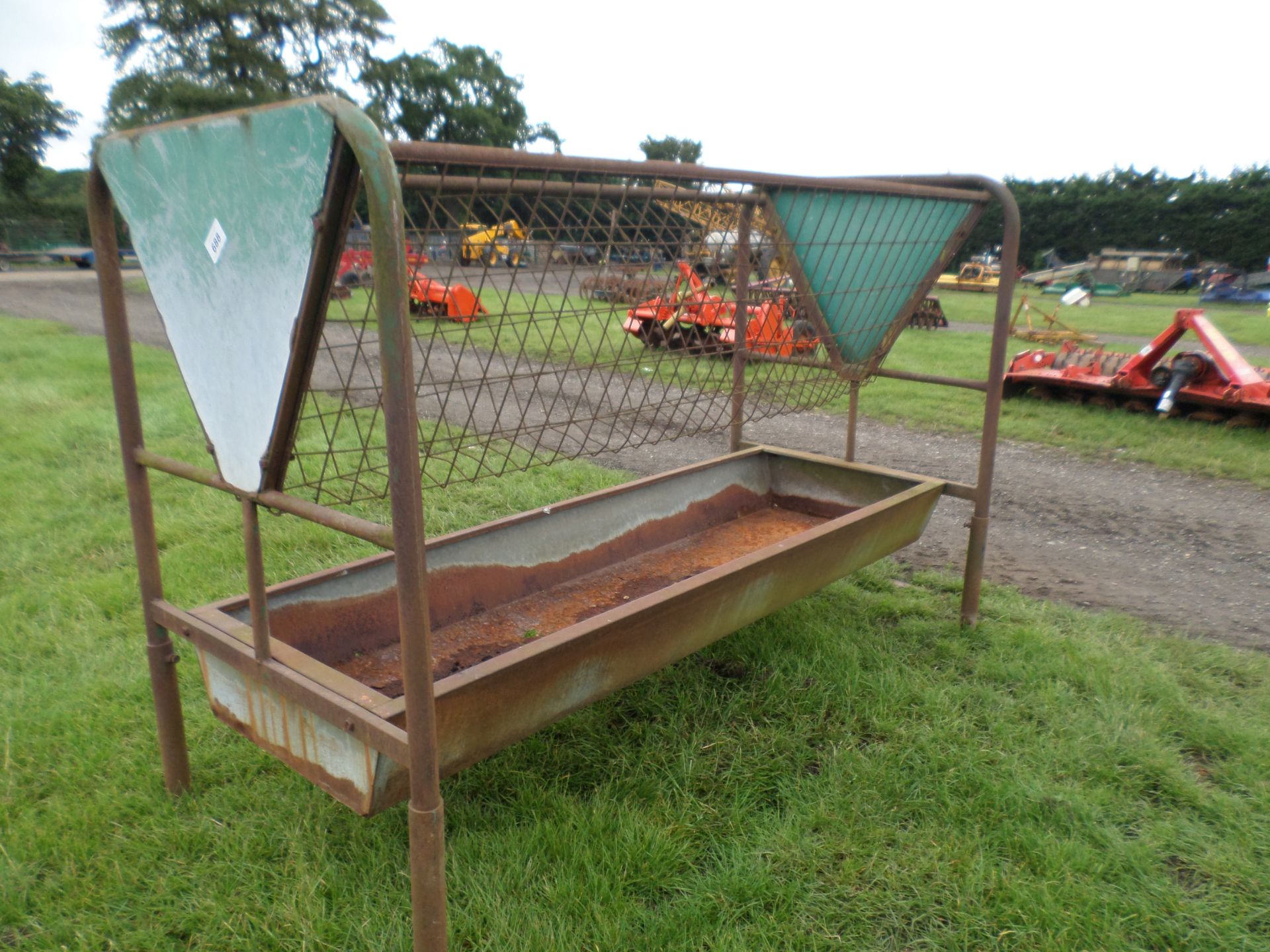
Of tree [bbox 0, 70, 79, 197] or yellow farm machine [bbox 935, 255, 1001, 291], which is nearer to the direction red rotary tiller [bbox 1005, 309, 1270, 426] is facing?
the tree

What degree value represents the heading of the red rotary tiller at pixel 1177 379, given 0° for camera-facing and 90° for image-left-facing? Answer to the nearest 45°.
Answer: approximately 45°

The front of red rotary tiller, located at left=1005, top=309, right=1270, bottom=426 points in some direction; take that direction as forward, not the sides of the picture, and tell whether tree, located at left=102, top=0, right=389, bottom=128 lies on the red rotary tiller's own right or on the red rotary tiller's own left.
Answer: on the red rotary tiller's own right

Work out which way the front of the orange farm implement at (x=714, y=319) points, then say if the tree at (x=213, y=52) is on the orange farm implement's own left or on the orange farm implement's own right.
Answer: on the orange farm implement's own right

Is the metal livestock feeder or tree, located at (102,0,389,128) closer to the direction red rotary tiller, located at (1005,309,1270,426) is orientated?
the metal livestock feeder

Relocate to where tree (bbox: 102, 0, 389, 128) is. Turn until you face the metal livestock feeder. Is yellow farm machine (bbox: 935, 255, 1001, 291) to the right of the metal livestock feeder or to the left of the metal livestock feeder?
left
